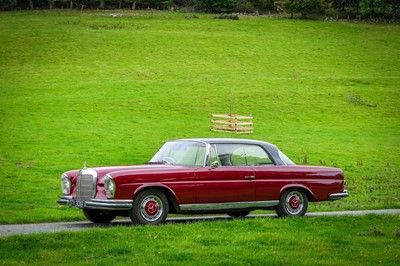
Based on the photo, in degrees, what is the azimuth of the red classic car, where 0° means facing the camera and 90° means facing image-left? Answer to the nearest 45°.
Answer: approximately 45°

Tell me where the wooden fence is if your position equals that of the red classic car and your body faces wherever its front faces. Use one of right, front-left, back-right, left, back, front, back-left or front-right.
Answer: back-right
